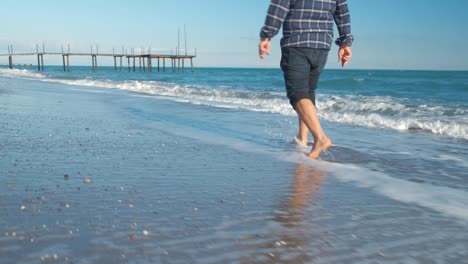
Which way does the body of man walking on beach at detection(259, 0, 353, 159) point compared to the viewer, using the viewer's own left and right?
facing away from the viewer and to the left of the viewer
